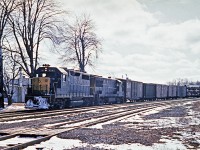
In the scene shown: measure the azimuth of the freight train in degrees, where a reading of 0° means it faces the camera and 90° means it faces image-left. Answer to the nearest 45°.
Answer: approximately 45°
